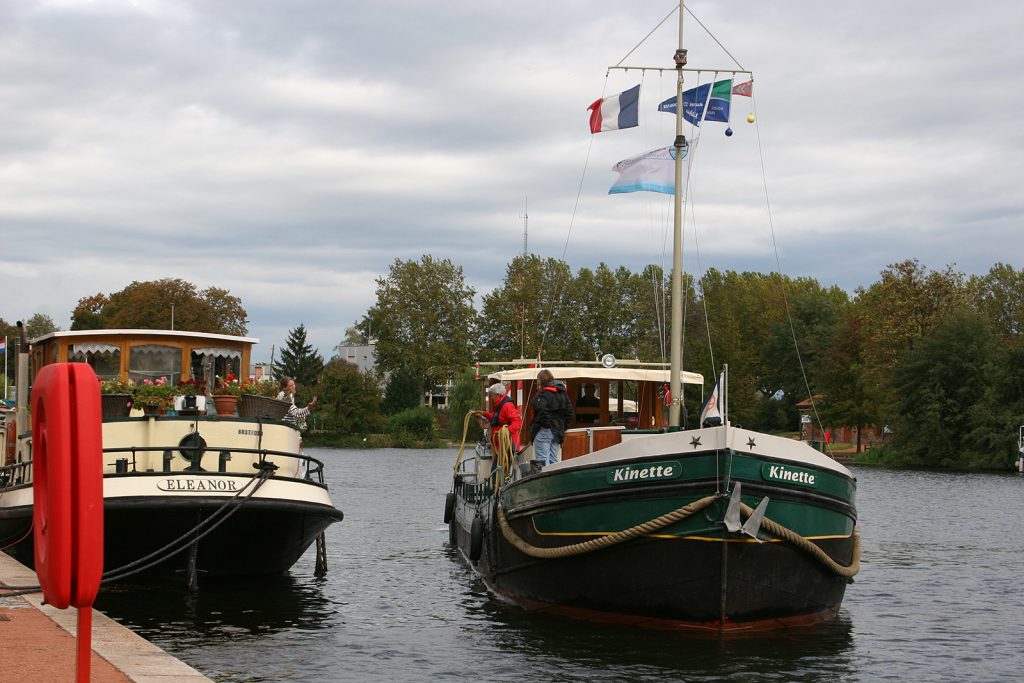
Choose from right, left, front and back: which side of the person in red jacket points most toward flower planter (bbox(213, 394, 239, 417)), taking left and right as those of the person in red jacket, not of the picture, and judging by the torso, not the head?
front

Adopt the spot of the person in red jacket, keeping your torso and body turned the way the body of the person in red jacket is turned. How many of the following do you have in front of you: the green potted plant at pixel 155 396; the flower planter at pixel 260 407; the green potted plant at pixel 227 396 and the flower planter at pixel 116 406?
4

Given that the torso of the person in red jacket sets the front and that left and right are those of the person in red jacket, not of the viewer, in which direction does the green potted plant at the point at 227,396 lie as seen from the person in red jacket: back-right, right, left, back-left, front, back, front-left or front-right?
front

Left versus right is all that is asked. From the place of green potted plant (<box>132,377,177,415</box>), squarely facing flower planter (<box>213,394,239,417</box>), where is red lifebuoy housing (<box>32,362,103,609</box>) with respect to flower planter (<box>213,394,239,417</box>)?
right

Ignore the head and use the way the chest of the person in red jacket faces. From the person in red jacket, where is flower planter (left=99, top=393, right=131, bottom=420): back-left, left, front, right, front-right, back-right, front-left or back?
front

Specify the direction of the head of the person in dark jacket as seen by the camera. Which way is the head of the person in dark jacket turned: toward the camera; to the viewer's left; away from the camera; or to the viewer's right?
away from the camera

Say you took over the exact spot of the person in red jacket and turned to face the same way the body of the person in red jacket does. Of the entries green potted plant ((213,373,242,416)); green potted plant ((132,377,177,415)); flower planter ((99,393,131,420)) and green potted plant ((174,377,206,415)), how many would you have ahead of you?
4

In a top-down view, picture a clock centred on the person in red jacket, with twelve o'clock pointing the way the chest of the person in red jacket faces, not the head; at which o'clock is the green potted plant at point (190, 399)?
The green potted plant is roughly at 12 o'clock from the person in red jacket.

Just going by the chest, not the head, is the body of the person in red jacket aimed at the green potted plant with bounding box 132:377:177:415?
yes

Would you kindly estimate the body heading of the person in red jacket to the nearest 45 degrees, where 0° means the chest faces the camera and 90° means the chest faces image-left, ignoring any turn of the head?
approximately 90°

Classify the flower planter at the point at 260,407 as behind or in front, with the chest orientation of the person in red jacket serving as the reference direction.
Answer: in front
